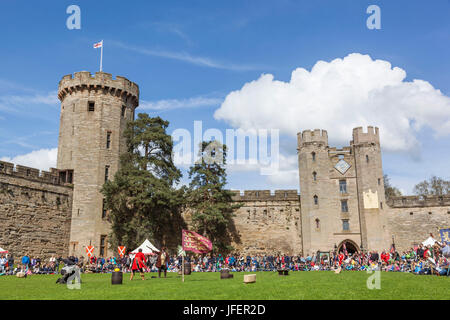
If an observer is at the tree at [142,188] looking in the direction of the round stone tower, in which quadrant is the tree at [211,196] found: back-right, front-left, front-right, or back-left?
back-right

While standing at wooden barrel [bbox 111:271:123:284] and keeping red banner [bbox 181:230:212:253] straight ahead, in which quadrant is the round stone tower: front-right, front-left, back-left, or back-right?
front-left

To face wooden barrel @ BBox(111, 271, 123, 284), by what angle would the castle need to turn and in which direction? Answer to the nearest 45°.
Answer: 0° — it already faces it

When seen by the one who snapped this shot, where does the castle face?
facing the viewer

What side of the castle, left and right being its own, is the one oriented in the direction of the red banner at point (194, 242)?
front
